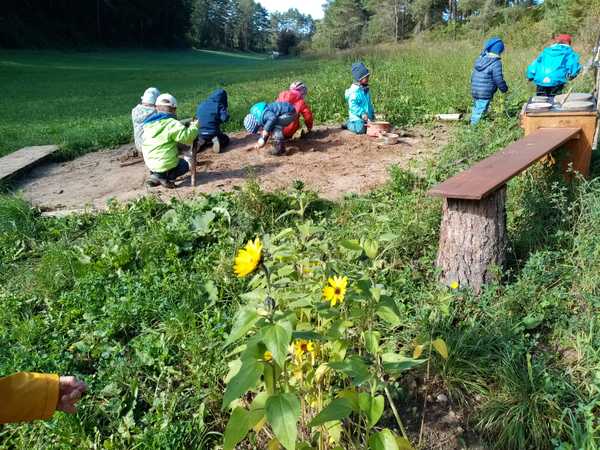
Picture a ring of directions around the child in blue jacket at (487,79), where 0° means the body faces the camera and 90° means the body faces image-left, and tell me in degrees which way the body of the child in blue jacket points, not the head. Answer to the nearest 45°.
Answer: approximately 225°

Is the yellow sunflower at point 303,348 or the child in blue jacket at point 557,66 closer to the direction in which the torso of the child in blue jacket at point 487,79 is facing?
the child in blue jacket

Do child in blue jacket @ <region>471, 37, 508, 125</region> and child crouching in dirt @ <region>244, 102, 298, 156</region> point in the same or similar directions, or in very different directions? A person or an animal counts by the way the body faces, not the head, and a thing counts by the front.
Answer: very different directions

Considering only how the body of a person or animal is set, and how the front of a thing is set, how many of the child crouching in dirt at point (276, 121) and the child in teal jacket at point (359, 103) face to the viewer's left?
1

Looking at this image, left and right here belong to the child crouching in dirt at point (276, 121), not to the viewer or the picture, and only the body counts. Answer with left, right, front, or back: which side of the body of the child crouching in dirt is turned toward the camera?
left

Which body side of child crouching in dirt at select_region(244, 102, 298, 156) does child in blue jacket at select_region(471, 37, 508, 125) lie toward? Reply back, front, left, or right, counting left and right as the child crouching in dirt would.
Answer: back

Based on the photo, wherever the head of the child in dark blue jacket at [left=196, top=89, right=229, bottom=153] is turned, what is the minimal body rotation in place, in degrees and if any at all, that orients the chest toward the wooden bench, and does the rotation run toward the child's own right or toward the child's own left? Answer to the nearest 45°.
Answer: approximately 135° to the child's own right

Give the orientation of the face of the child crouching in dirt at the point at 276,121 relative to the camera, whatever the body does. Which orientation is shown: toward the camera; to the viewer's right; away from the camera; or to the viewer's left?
to the viewer's left

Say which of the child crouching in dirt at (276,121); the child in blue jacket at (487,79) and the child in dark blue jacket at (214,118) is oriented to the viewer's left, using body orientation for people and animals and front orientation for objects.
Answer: the child crouching in dirt

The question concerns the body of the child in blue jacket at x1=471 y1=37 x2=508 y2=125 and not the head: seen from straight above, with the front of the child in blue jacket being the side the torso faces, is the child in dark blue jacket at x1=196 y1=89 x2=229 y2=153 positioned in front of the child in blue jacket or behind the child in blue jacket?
behind

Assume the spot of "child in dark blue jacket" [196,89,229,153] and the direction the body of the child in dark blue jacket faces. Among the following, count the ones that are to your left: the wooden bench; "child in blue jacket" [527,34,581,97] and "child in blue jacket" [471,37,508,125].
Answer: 0

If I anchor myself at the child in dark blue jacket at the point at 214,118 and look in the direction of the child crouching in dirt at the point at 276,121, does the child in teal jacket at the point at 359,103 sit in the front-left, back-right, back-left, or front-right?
front-left

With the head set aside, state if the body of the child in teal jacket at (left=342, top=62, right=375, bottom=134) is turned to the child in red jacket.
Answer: no

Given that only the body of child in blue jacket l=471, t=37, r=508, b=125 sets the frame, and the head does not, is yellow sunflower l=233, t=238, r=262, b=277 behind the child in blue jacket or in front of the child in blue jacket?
behind
